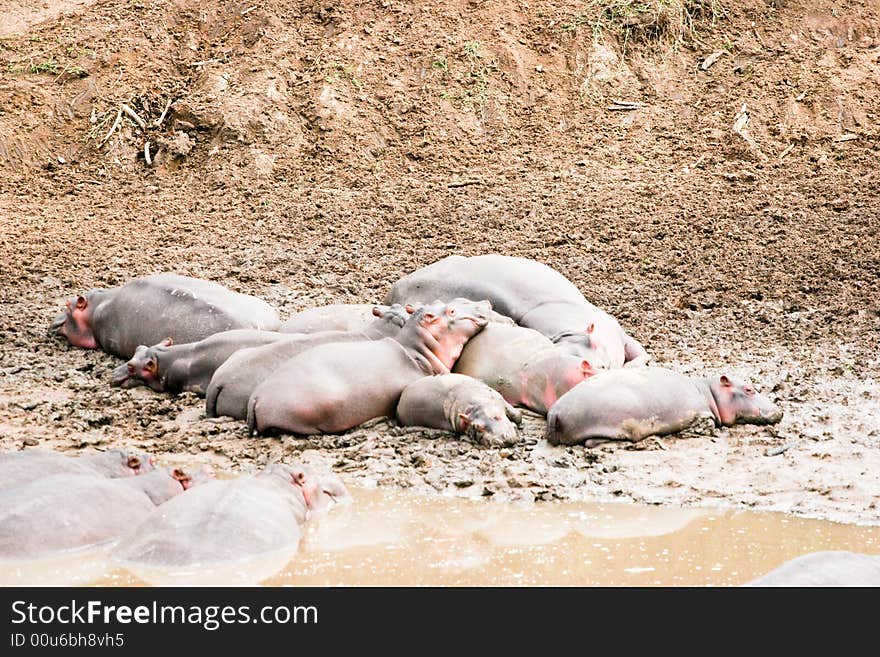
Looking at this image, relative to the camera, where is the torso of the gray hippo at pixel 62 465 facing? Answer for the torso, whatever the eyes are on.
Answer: to the viewer's right

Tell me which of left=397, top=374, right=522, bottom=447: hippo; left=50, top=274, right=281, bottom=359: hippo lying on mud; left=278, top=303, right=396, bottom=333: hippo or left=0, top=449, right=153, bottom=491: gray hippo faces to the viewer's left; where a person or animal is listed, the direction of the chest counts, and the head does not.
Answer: the hippo lying on mud

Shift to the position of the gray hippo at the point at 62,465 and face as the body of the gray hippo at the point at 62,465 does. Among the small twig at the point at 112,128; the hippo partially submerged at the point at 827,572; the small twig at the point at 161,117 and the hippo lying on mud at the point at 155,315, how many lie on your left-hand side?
3

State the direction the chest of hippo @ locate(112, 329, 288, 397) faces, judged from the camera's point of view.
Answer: to the viewer's left

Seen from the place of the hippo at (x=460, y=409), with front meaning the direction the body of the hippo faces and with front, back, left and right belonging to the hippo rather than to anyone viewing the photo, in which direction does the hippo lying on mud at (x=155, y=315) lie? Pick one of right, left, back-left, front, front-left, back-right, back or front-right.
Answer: back

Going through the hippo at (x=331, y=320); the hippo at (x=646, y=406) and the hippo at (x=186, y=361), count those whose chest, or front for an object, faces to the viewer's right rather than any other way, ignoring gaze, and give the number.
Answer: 2

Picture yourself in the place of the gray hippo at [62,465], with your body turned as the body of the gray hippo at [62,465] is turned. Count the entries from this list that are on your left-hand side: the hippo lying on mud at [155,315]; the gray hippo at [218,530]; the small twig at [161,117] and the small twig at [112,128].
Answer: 3

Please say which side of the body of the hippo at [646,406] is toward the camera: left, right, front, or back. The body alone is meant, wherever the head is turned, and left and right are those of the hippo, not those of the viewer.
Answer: right

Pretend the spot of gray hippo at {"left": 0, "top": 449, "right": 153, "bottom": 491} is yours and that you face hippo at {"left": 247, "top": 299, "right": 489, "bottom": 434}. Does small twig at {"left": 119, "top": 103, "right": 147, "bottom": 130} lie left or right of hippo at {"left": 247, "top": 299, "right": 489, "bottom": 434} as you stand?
left

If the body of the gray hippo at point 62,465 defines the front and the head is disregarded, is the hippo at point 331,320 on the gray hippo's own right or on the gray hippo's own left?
on the gray hippo's own left

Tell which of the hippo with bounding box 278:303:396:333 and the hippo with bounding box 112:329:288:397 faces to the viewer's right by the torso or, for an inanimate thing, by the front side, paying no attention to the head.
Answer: the hippo with bounding box 278:303:396:333

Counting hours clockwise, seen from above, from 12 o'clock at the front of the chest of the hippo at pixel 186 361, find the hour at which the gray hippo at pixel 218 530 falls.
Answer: The gray hippo is roughly at 9 o'clock from the hippo.

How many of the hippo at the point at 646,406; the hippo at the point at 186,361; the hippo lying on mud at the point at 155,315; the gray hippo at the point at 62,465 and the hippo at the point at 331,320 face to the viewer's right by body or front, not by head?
3

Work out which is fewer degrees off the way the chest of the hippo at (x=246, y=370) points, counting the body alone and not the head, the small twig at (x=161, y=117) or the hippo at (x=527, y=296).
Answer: the hippo

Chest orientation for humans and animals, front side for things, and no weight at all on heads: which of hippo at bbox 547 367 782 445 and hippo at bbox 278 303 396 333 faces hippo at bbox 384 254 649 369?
hippo at bbox 278 303 396 333

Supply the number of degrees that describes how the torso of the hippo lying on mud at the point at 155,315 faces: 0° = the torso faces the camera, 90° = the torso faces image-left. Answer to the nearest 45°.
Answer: approximately 90°

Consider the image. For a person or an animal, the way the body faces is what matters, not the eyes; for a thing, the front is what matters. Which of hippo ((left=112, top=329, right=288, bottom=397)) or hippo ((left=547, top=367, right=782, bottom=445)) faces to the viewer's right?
hippo ((left=547, top=367, right=782, bottom=445))
